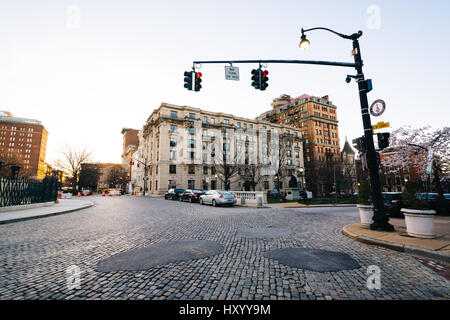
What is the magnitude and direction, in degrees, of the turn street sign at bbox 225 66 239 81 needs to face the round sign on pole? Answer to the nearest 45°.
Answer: approximately 90° to its left

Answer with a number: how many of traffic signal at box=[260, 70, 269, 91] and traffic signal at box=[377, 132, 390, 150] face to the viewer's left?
0

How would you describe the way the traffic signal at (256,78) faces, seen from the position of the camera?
facing the viewer and to the left of the viewer

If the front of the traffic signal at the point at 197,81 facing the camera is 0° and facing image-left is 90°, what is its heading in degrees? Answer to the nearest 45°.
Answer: approximately 315°

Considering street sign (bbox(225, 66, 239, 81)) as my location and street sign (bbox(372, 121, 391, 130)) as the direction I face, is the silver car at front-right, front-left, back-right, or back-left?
back-left

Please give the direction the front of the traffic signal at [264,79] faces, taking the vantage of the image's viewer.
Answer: facing the viewer and to the right of the viewer

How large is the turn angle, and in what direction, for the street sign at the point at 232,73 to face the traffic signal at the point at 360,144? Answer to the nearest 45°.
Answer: approximately 90° to its left

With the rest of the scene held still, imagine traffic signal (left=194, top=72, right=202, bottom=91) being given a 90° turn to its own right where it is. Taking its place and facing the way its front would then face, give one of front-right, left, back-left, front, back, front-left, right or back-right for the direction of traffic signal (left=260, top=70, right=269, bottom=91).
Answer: back-left

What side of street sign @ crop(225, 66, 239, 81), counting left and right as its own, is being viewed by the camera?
front

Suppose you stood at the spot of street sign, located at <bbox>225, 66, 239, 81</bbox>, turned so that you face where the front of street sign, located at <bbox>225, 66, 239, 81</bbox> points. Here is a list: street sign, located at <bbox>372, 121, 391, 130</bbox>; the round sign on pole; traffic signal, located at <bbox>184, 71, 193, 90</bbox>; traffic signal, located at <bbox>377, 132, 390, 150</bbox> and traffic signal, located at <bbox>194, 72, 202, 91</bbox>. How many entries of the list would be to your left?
3
